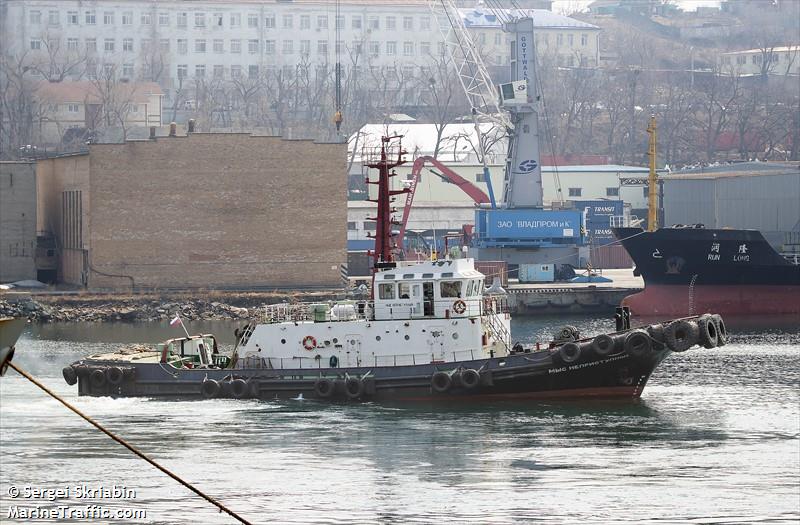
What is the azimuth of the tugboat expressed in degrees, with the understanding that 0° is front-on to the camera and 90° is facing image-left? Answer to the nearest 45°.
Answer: approximately 270°
